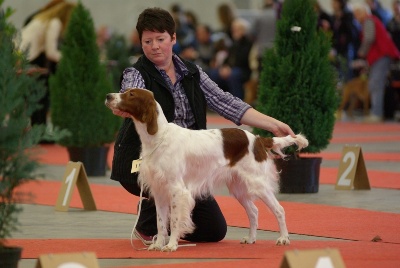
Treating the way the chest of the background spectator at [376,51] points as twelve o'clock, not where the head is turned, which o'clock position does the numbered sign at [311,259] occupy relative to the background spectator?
The numbered sign is roughly at 9 o'clock from the background spectator.

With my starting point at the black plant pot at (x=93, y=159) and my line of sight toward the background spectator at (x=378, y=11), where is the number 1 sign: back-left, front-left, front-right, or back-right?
back-right

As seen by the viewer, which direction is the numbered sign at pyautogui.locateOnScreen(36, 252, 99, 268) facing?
toward the camera

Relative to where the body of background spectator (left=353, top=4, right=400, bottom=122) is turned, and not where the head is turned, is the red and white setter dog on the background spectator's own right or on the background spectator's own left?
on the background spectator's own left

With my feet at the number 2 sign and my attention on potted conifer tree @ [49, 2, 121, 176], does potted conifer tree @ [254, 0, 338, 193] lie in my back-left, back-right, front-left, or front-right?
front-left

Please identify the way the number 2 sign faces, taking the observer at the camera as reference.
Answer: facing the viewer and to the left of the viewer

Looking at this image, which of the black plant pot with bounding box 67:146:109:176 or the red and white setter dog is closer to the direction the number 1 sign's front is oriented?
the red and white setter dog

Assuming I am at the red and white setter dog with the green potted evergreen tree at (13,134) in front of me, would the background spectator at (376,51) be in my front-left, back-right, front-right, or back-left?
back-right

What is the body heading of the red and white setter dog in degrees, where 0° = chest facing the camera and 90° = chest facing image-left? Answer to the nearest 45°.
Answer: approximately 90°

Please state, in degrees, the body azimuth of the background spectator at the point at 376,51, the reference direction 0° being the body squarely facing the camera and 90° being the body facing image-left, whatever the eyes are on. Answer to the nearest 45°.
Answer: approximately 90°

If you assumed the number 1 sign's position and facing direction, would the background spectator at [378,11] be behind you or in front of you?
behind

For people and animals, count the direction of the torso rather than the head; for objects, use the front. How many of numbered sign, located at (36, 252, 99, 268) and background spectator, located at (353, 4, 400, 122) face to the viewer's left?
1
